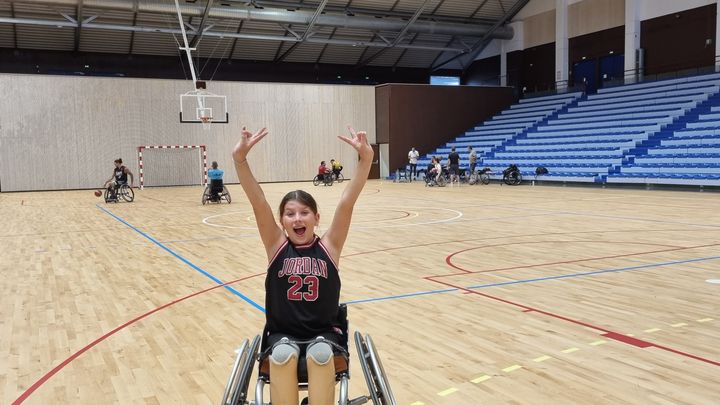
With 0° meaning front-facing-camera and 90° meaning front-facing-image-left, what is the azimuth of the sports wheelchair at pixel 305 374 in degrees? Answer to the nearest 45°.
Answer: approximately 0°

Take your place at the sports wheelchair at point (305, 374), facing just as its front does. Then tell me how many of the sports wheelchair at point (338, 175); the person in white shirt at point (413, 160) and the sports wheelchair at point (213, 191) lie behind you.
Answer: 3

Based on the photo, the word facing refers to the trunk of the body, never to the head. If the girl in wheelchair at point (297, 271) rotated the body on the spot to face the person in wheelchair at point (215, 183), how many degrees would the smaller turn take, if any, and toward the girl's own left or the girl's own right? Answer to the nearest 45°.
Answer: approximately 180°

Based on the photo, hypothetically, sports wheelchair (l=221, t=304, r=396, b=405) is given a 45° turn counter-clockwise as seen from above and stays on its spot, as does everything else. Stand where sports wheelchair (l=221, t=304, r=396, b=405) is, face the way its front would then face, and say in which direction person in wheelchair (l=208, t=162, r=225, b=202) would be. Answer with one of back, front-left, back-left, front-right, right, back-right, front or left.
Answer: back-left
